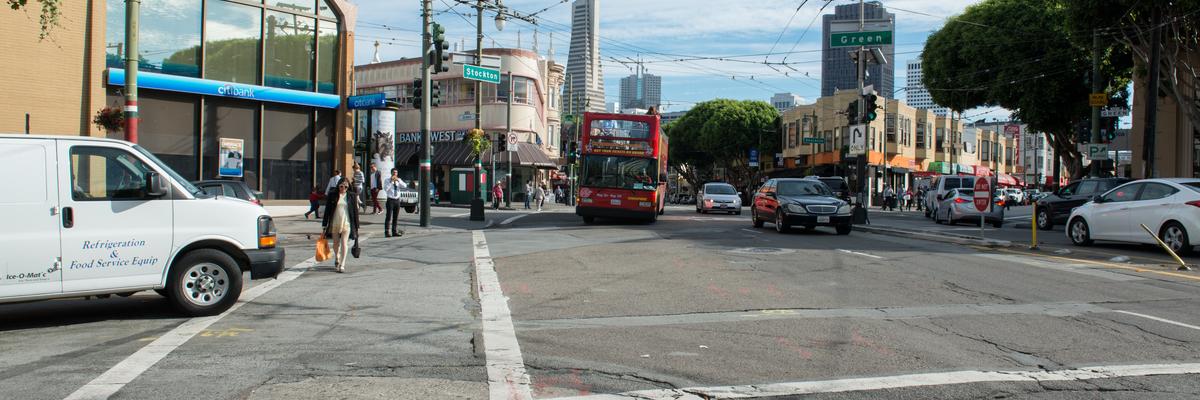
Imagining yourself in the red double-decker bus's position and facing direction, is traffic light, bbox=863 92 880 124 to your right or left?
on your left

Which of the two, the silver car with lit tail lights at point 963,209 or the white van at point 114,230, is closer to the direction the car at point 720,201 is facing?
the white van

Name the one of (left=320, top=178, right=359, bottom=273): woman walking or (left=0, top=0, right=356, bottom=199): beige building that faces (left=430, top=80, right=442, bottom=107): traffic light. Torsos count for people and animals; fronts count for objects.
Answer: the beige building

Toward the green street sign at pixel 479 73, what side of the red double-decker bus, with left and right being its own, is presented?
right

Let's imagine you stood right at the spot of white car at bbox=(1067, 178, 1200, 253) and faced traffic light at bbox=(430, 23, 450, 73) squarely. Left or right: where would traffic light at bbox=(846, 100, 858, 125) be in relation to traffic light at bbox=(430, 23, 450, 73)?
right

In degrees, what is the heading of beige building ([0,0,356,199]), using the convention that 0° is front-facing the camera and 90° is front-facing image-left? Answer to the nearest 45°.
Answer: approximately 315°

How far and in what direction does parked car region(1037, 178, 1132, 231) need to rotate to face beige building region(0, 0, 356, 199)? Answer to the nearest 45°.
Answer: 0° — it already faces it

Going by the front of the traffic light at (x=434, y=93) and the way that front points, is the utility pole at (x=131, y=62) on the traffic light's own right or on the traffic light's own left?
on the traffic light's own right

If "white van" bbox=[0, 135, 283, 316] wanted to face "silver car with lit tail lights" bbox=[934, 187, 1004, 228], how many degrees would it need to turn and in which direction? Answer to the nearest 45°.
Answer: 0° — it already faces it

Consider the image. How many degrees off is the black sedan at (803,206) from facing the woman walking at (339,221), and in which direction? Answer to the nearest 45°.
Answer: approximately 90° to its right
